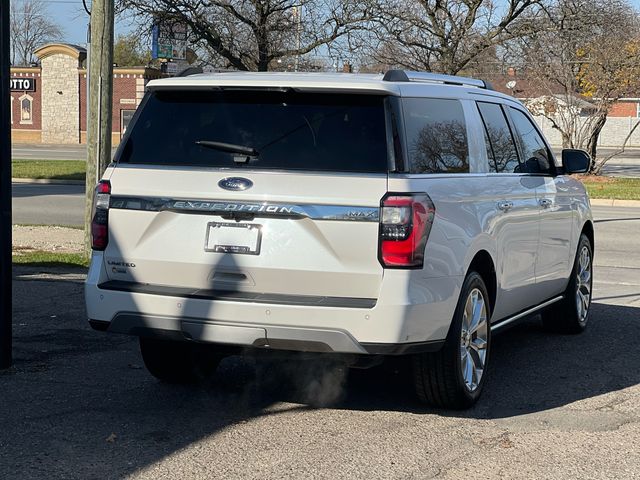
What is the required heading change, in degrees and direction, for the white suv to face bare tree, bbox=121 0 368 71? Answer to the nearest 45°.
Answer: approximately 45° to its left

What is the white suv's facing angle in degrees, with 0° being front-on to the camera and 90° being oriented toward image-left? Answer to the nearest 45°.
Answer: approximately 225°

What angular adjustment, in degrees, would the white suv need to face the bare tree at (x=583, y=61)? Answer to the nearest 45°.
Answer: approximately 45° to its left

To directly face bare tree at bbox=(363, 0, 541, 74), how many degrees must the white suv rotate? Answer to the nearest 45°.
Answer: approximately 45° to its left

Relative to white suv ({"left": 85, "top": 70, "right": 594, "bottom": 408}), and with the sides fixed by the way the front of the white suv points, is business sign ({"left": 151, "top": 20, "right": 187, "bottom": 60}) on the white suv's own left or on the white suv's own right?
on the white suv's own left

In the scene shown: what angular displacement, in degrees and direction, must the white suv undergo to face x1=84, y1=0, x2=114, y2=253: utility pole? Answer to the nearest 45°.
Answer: approximately 90° to its left
